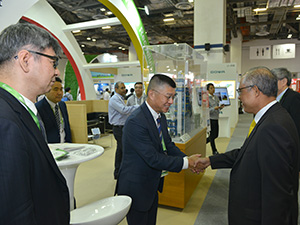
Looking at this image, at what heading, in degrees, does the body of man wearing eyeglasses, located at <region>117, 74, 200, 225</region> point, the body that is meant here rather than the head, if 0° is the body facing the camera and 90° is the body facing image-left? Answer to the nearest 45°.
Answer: approximately 315°

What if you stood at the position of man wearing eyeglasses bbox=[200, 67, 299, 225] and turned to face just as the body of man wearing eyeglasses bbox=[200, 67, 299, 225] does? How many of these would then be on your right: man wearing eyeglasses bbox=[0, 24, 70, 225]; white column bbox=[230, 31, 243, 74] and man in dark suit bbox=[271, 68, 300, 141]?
2

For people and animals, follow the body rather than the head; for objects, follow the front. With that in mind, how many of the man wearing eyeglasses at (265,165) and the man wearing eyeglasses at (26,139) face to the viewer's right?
1

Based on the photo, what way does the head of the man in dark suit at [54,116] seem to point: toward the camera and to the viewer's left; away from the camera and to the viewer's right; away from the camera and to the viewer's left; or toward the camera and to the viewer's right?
toward the camera and to the viewer's right

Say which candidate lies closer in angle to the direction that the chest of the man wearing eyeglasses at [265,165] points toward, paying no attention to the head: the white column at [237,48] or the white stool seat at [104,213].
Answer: the white stool seat

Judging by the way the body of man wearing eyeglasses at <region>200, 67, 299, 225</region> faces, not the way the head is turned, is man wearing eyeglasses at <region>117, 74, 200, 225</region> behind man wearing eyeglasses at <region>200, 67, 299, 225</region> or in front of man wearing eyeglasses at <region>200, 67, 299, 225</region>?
in front

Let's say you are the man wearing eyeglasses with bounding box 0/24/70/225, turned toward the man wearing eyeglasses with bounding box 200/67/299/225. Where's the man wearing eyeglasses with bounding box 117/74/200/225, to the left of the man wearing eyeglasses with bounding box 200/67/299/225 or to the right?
left

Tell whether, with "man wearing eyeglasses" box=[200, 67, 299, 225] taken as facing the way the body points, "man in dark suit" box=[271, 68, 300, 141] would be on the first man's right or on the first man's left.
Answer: on the first man's right

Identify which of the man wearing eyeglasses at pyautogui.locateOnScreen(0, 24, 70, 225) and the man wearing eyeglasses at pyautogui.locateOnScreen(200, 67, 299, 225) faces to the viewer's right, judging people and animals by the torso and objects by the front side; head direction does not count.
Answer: the man wearing eyeglasses at pyautogui.locateOnScreen(0, 24, 70, 225)

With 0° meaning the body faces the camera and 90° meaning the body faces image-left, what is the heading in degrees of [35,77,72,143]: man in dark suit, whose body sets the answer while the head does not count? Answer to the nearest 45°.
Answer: approximately 315°

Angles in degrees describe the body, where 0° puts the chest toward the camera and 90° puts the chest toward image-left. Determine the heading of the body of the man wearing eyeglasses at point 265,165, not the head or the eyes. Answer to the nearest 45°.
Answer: approximately 90°

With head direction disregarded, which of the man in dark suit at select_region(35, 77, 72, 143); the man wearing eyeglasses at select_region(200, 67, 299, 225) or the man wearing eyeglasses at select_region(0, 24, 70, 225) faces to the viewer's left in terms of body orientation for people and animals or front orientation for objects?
the man wearing eyeglasses at select_region(200, 67, 299, 225)

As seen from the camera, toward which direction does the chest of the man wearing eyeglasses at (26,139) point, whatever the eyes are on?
to the viewer's right
